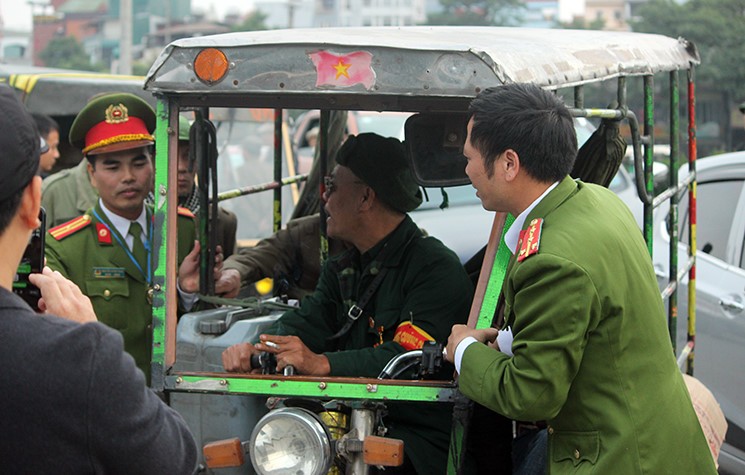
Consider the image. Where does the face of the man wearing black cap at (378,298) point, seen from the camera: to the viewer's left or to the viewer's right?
to the viewer's left

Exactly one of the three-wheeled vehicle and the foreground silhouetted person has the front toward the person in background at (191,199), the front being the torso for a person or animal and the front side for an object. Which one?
the foreground silhouetted person

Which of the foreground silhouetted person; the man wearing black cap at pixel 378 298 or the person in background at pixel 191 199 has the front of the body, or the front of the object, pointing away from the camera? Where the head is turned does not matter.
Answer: the foreground silhouetted person

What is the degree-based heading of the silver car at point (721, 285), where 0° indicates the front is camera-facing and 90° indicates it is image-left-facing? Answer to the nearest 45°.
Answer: approximately 45°

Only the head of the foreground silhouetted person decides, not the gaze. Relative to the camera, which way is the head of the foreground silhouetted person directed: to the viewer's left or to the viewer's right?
to the viewer's right

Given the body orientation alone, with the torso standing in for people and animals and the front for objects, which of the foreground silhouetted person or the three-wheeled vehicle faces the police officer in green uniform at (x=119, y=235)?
the foreground silhouetted person

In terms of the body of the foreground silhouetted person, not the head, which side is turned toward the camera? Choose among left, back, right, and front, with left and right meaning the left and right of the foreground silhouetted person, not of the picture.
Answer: back

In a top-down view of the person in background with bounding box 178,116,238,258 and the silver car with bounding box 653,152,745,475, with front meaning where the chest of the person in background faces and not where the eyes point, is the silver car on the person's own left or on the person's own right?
on the person's own left

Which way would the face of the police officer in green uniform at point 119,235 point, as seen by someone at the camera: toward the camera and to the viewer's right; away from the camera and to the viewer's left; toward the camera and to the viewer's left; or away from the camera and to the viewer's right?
toward the camera and to the viewer's right

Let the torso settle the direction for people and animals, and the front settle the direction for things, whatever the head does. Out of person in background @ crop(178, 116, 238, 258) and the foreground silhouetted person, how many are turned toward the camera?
1
